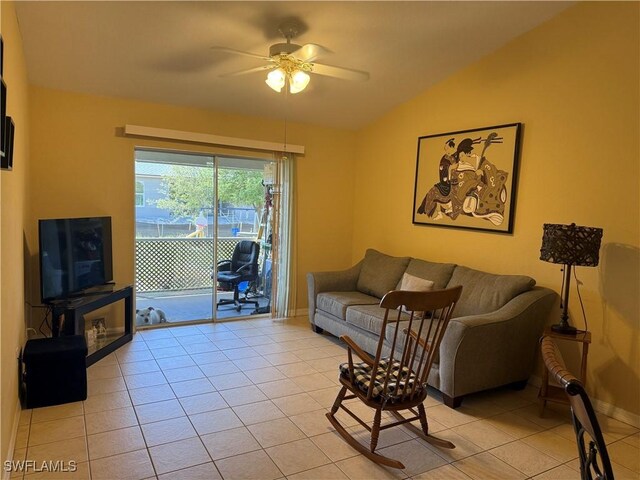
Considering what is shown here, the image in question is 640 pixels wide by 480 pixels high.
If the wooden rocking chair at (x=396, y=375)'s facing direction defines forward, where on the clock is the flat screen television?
The flat screen television is roughly at 11 o'clock from the wooden rocking chair.

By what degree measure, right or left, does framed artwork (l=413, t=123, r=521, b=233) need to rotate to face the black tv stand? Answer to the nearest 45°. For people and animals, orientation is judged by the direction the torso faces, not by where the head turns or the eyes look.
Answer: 0° — it already faces it

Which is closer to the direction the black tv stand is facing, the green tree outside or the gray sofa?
the gray sofa

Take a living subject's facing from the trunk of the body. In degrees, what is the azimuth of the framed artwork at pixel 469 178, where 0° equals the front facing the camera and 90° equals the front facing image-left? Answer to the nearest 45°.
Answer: approximately 45°

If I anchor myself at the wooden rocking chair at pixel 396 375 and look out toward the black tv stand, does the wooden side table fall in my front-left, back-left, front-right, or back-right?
back-right

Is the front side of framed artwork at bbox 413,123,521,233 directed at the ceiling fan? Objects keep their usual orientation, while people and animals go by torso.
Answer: yes

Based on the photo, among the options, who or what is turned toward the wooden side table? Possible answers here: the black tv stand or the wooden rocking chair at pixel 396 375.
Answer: the black tv stand
